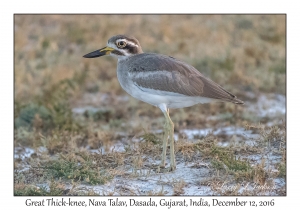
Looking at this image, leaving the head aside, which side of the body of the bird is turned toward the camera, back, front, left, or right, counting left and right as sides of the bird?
left
